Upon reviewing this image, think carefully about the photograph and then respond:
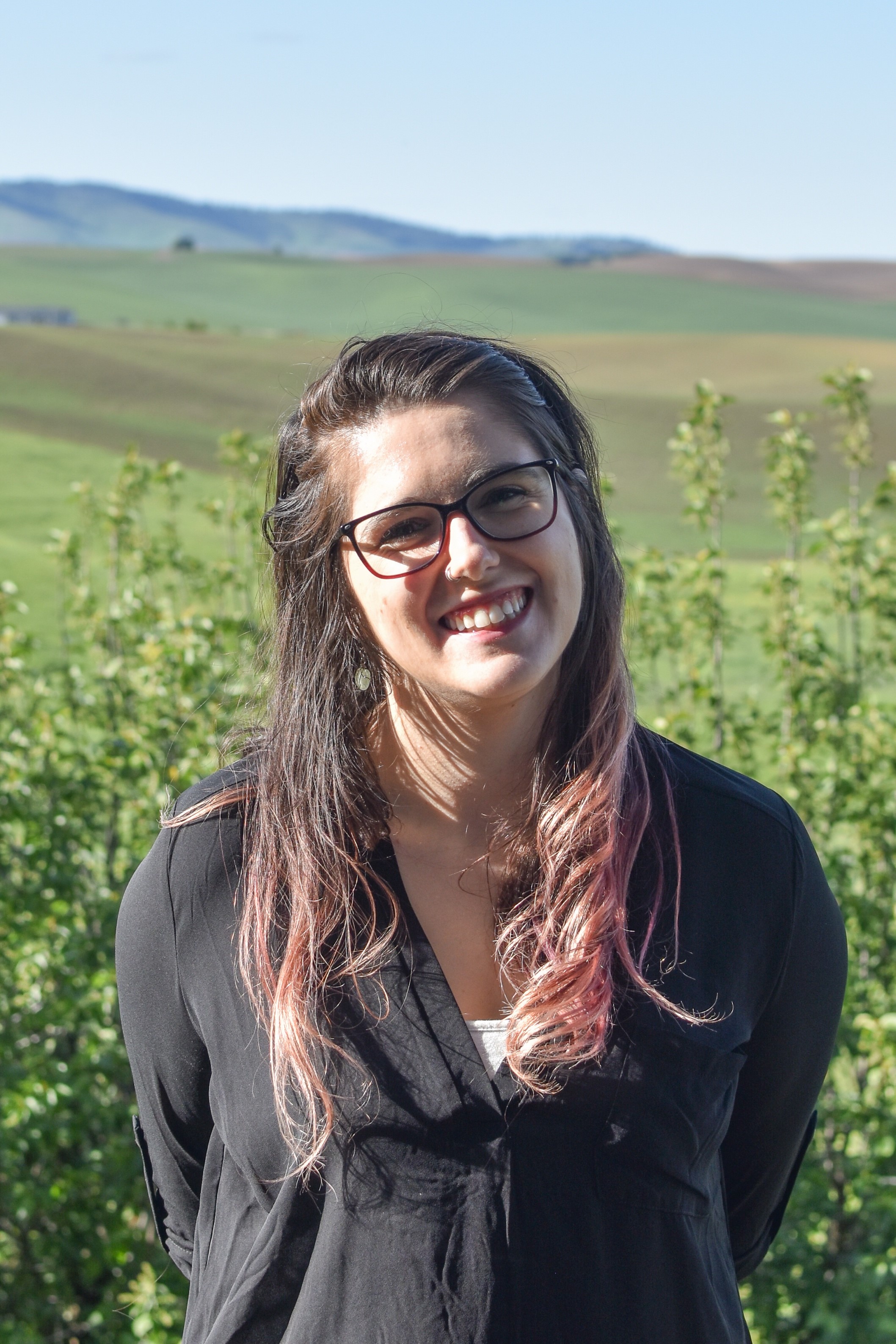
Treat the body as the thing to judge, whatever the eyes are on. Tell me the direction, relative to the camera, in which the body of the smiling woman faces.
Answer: toward the camera

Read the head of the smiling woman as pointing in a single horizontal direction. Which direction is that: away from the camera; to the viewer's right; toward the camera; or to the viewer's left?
toward the camera
